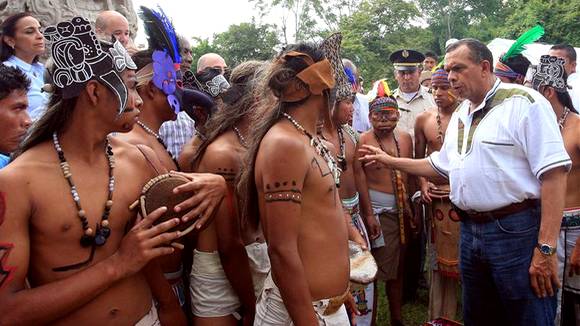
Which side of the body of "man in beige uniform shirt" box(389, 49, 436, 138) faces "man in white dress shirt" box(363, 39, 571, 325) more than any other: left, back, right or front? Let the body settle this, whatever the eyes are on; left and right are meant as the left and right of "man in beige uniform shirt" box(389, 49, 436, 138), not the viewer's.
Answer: front

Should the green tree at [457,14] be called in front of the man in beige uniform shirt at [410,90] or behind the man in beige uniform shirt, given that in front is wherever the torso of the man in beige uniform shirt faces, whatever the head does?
behind

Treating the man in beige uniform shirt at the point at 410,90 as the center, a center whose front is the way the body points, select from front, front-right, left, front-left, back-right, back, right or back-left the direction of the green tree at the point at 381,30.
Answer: back

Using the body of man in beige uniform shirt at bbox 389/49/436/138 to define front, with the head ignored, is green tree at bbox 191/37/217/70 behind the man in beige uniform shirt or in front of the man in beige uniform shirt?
behind

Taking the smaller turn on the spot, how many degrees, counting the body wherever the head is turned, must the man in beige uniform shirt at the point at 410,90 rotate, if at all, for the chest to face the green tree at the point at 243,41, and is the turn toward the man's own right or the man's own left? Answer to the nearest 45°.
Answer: approximately 135° to the man's own right

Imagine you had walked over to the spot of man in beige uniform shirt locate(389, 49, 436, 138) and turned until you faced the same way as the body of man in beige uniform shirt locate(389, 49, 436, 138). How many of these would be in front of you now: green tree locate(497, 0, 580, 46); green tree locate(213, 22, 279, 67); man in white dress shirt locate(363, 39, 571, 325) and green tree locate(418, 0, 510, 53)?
1

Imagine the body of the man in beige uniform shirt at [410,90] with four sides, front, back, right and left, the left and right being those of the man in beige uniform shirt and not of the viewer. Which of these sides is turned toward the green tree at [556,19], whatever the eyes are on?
back

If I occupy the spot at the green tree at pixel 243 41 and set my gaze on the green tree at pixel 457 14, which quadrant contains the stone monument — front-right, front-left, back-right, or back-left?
back-right

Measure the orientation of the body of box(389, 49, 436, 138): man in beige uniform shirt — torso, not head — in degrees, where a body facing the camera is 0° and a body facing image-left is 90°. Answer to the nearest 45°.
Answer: approximately 0°

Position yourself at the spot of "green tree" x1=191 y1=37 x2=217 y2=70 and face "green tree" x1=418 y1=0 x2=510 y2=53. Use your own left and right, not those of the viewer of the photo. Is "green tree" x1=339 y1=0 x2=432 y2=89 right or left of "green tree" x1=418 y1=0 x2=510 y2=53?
right

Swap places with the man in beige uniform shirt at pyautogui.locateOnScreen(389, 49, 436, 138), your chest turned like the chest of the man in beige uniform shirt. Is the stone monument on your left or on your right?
on your right

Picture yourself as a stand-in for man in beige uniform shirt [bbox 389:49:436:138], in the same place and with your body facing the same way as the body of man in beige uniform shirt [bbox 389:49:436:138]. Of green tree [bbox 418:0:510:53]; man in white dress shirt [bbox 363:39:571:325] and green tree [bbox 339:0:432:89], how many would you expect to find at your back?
2
